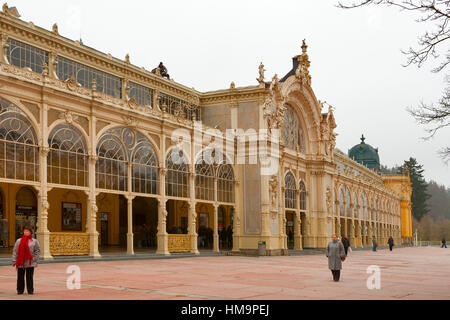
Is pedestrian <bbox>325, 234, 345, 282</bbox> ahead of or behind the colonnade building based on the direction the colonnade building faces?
ahead

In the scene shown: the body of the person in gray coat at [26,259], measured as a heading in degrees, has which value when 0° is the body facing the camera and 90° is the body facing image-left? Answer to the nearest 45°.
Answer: approximately 0°

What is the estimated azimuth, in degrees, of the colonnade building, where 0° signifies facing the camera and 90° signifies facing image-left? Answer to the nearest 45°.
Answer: approximately 315°
